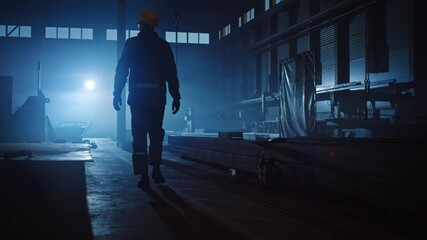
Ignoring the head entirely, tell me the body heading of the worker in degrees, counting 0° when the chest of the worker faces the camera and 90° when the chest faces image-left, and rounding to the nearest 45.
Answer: approximately 180°
